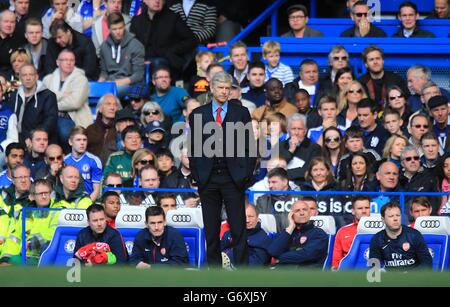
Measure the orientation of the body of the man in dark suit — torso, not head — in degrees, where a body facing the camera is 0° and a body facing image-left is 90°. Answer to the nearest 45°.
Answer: approximately 0°

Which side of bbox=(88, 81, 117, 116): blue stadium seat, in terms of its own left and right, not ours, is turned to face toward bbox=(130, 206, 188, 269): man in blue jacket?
front

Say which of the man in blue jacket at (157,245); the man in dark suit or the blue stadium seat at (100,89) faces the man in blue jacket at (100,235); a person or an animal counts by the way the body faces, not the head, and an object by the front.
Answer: the blue stadium seat

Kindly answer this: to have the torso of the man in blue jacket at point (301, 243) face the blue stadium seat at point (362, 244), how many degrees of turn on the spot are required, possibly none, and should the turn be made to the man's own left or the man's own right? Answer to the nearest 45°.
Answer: approximately 90° to the man's own left

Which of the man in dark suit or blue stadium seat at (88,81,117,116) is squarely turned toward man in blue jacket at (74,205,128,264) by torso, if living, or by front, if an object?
the blue stadium seat

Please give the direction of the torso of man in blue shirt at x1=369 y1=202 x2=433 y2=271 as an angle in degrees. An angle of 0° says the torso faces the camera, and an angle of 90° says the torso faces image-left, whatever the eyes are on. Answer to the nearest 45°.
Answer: approximately 0°
